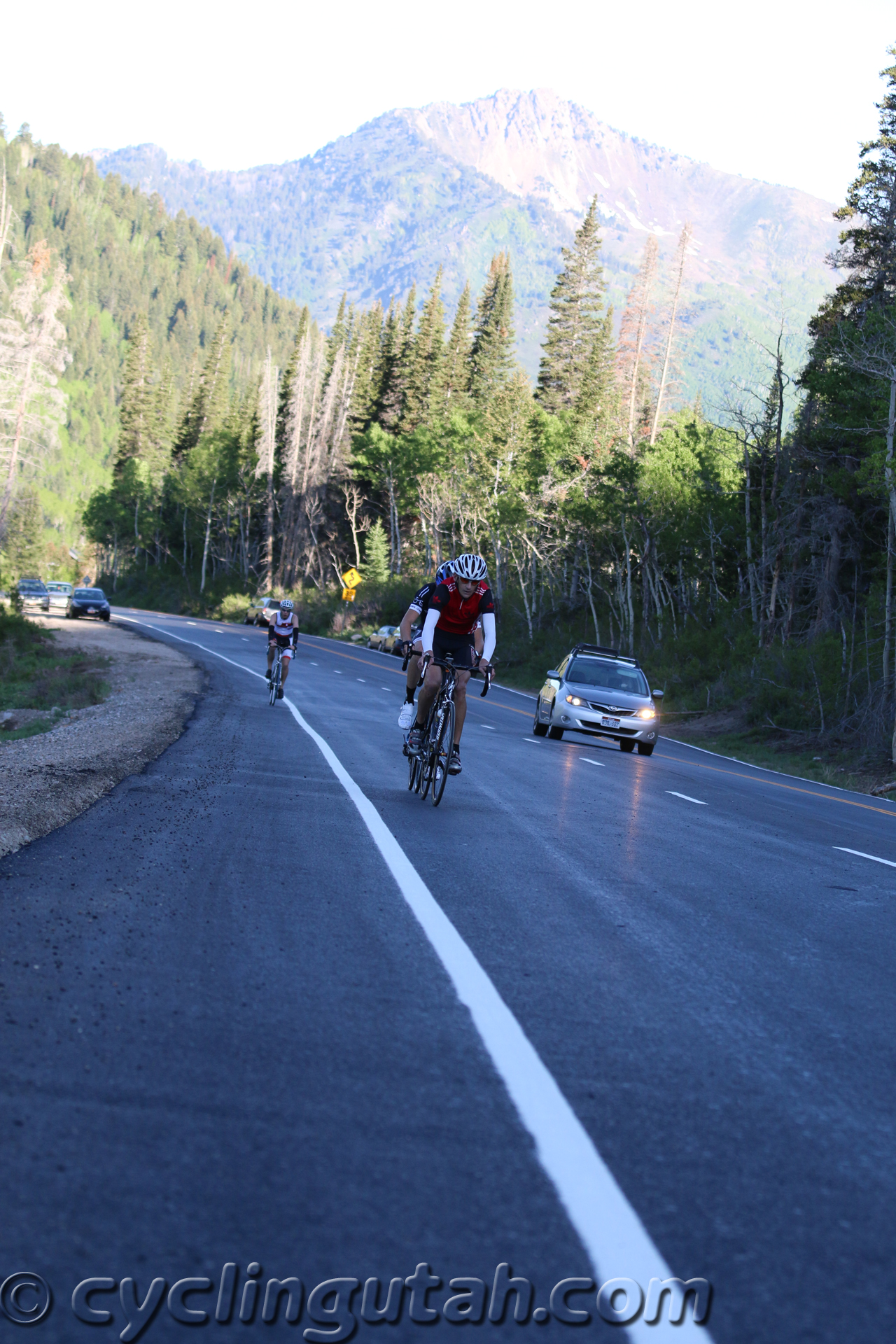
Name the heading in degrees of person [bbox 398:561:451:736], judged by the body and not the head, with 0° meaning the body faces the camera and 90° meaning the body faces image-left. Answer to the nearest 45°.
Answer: approximately 0°

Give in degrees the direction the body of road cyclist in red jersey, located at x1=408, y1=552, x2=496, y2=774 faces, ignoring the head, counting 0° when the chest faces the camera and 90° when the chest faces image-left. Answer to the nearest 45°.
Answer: approximately 0°

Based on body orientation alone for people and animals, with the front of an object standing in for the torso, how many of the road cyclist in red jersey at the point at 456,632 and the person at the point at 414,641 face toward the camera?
2

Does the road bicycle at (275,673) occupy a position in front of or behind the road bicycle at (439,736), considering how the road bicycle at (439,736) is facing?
behind

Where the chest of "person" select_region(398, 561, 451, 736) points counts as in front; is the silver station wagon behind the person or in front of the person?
behind

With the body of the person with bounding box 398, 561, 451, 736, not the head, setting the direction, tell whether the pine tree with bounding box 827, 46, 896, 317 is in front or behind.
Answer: behind

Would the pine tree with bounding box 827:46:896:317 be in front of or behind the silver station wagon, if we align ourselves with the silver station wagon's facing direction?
behind

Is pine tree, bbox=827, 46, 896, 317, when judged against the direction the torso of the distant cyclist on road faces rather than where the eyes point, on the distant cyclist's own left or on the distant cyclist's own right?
on the distant cyclist's own left
